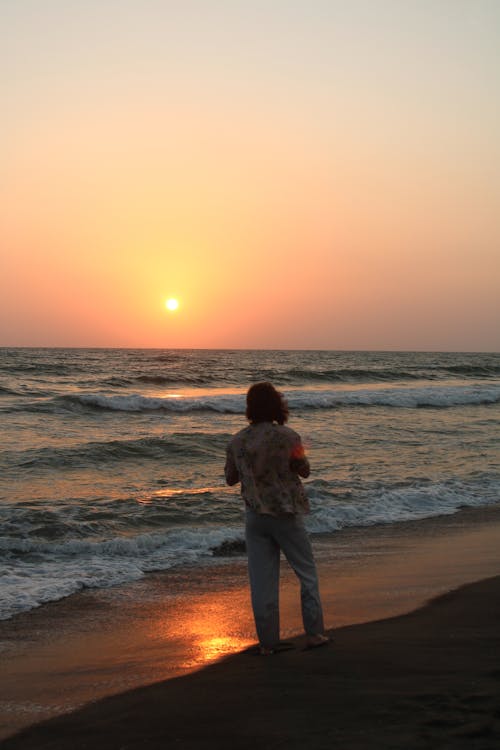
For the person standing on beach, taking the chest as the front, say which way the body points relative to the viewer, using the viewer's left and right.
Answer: facing away from the viewer

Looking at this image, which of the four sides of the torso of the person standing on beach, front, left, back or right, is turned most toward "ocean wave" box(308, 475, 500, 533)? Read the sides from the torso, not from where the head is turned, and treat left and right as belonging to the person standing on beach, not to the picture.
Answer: front

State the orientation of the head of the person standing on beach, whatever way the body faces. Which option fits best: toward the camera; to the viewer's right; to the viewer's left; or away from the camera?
away from the camera

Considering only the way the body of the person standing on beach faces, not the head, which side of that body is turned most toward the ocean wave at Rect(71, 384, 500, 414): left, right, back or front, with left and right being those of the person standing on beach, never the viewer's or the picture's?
front

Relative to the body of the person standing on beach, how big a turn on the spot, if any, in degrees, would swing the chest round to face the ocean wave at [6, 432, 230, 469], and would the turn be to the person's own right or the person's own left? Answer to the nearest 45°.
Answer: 0° — they already face it
